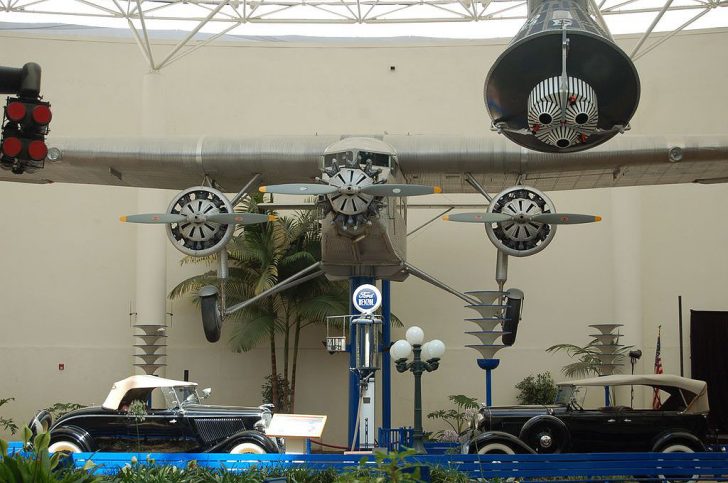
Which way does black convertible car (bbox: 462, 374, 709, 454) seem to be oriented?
to the viewer's left

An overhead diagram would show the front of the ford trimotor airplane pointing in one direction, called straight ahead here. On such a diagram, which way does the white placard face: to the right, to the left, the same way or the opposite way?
the same way

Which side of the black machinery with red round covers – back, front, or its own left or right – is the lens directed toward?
front

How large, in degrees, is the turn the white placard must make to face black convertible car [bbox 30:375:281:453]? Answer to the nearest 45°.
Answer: approximately 90° to its right

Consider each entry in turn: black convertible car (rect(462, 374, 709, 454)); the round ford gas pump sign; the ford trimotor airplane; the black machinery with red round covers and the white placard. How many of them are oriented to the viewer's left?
1

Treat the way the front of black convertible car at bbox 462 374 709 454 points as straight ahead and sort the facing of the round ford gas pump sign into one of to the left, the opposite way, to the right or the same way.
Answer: to the left

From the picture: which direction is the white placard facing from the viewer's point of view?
toward the camera

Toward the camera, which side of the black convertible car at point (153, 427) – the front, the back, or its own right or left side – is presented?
right

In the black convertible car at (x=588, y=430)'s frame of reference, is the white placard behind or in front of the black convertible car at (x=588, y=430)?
in front

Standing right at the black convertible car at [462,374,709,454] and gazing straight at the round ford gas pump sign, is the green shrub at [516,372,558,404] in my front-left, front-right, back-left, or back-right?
front-right

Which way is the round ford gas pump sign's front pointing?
toward the camera

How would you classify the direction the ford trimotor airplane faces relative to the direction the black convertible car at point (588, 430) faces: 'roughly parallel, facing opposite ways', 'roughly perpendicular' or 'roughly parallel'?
roughly perpendicular
